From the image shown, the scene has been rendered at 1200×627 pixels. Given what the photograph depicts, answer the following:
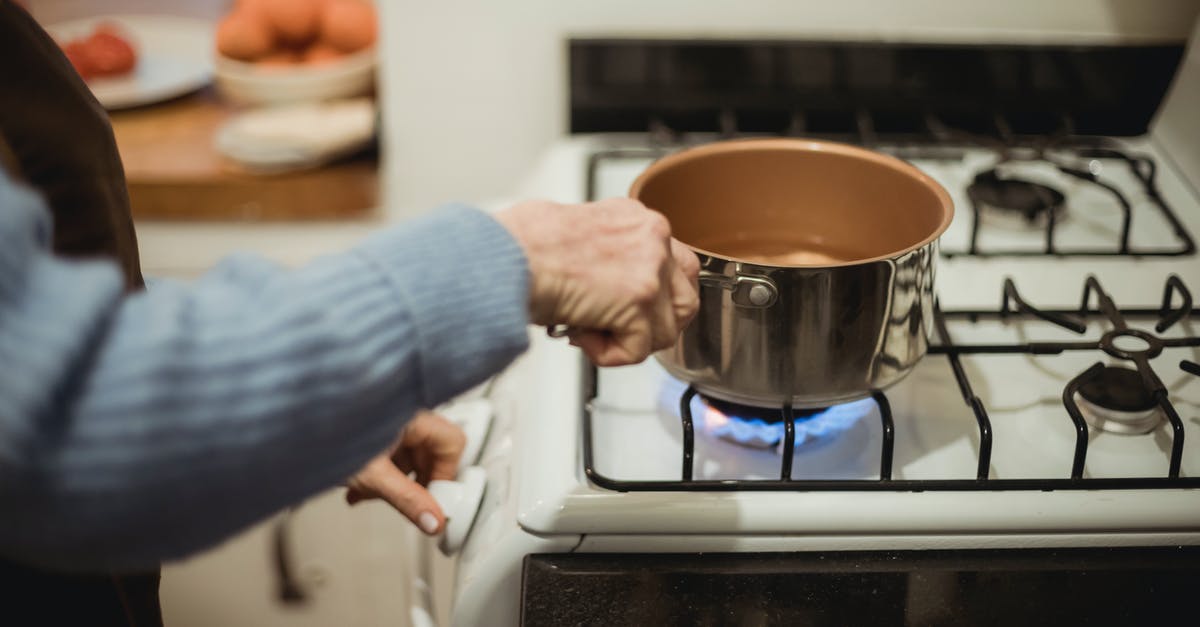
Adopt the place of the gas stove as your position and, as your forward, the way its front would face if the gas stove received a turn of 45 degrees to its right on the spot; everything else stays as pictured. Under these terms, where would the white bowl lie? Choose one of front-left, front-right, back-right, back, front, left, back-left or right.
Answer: front

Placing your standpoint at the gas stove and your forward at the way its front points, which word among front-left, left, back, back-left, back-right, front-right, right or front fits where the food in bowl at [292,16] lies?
front-right

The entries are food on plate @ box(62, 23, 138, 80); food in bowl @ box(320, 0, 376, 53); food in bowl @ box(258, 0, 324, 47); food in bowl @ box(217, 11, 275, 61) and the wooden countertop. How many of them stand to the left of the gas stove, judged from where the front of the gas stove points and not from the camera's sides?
0

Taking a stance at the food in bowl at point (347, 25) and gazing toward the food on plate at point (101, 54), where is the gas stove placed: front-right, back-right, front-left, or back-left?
back-left

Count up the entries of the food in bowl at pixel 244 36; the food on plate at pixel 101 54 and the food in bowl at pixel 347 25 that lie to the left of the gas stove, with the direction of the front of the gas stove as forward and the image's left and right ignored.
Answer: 0
